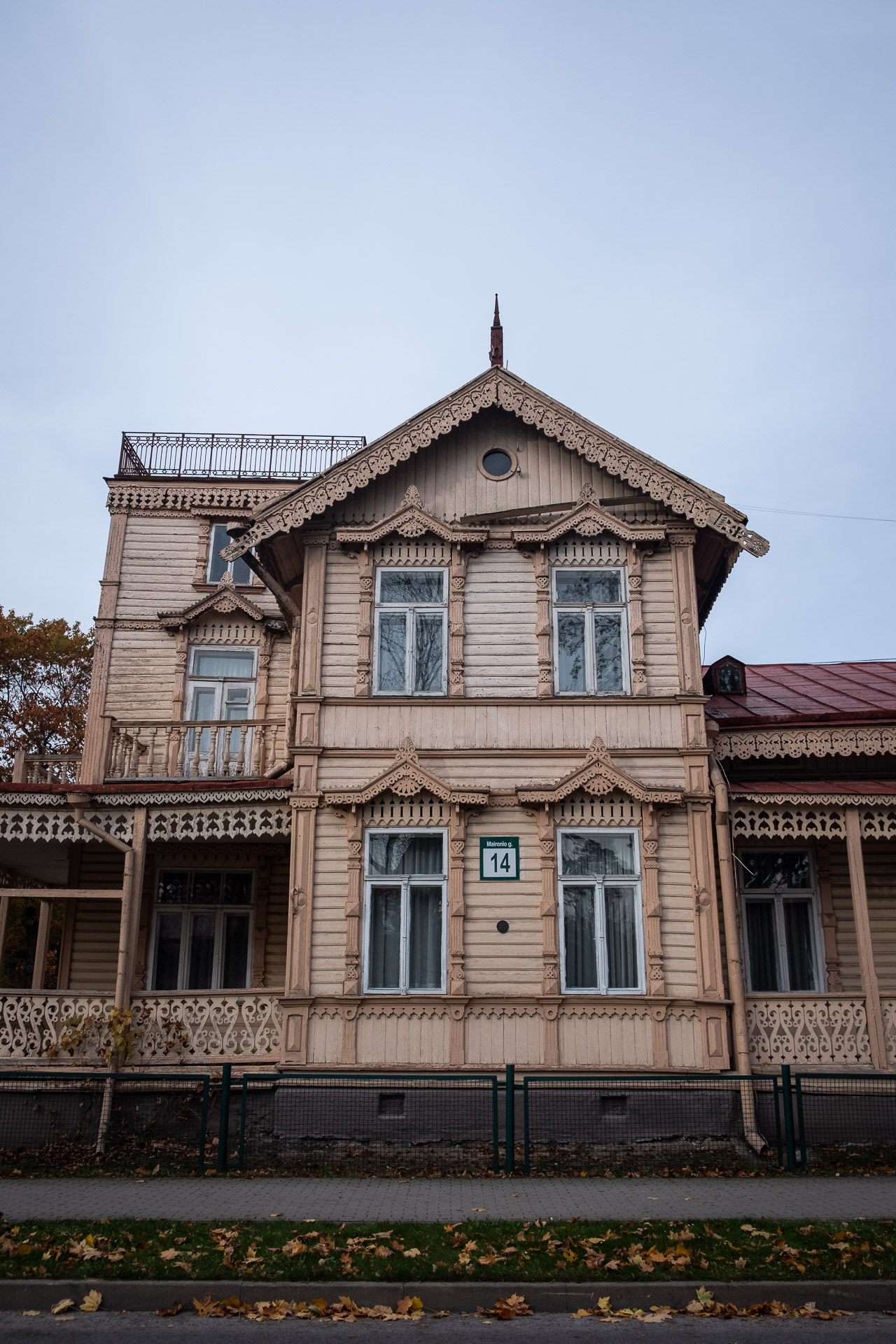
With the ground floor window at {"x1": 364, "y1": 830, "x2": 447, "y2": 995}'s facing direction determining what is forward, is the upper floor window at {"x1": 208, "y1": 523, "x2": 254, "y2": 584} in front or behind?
behind

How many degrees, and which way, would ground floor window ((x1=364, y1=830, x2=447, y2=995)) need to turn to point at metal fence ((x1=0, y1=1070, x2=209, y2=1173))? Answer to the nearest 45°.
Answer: approximately 90° to its right

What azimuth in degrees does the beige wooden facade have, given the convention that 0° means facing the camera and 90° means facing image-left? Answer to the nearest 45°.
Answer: approximately 0°

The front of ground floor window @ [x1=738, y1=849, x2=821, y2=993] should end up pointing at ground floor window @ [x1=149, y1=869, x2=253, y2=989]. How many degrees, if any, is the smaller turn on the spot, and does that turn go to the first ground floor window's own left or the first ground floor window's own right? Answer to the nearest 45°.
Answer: approximately 90° to the first ground floor window's own right

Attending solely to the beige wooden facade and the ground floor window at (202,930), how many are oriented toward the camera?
2
